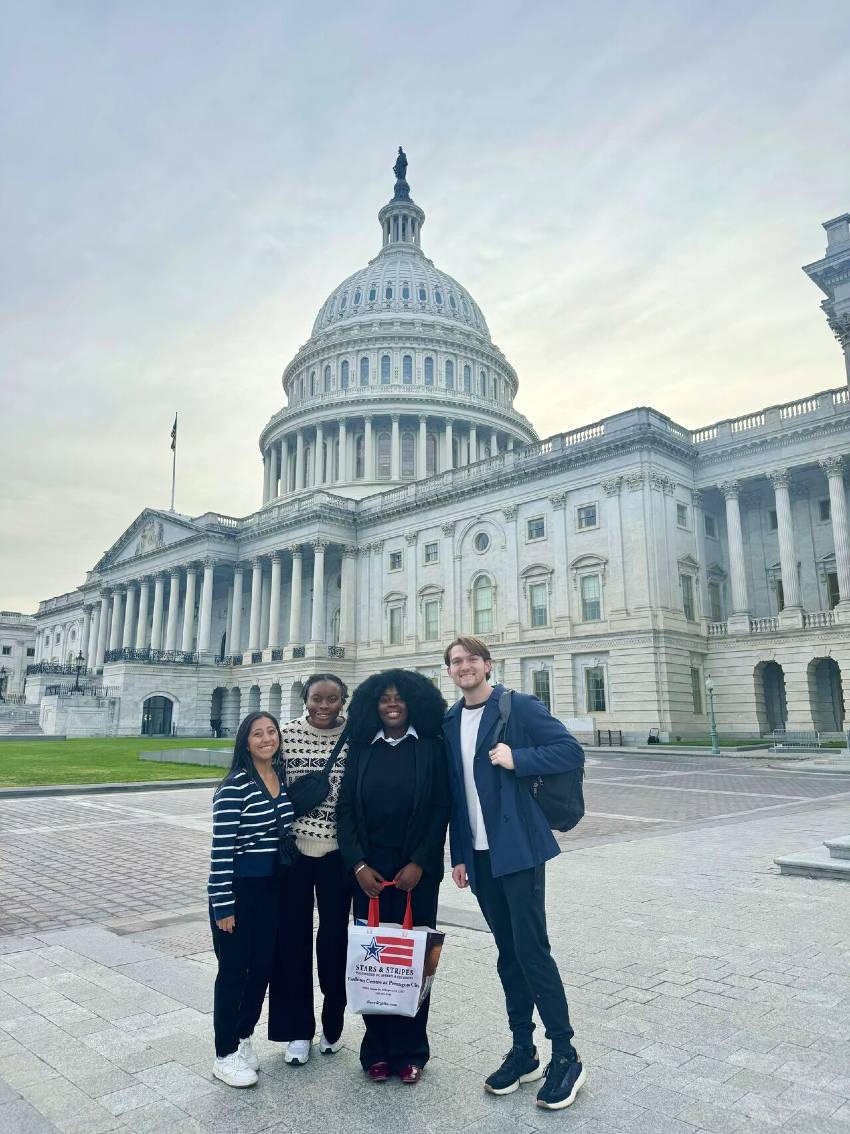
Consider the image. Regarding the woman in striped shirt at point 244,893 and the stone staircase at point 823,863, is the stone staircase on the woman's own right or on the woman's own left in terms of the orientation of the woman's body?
on the woman's own left

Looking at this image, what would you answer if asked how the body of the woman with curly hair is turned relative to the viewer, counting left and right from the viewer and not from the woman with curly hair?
facing the viewer

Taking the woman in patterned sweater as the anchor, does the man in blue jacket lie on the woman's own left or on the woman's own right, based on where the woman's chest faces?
on the woman's own left

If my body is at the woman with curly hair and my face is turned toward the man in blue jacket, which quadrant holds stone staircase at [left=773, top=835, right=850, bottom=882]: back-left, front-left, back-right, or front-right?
front-left

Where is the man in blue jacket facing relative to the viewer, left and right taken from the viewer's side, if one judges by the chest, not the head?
facing the viewer and to the left of the viewer

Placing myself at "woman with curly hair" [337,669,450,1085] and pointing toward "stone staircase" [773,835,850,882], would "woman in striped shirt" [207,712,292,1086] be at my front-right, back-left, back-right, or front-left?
back-left

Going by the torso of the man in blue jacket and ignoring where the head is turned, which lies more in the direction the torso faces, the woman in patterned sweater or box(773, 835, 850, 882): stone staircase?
the woman in patterned sweater

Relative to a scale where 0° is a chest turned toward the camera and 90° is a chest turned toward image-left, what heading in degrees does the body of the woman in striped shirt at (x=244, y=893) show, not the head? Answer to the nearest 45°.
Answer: approximately 315°

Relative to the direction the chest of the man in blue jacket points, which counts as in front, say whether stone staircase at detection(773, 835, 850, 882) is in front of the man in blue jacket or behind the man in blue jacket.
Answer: behind

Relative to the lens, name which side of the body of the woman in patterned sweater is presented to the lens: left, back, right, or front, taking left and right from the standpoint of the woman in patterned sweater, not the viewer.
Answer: front

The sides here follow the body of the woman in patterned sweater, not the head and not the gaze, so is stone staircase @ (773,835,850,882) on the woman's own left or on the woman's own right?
on the woman's own left

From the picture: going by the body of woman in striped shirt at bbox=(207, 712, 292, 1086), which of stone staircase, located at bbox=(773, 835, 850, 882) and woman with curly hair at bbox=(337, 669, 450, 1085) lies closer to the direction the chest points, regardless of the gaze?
the woman with curly hair

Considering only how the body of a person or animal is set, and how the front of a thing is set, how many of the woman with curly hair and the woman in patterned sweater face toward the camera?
2
